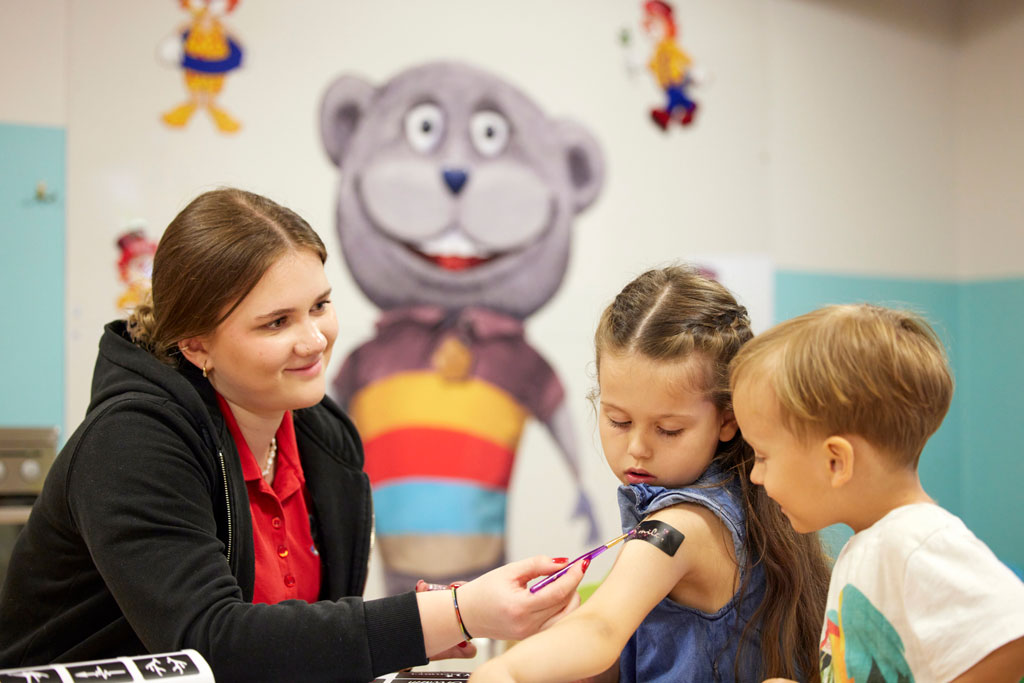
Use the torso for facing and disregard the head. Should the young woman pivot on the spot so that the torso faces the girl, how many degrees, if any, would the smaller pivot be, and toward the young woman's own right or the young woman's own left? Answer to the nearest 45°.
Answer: approximately 45° to the young woman's own left

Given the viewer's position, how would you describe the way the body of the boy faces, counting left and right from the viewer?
facing to the left of the viewer

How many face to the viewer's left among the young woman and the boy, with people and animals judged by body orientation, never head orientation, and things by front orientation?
1

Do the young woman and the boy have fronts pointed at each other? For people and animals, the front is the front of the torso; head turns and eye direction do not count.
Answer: yes

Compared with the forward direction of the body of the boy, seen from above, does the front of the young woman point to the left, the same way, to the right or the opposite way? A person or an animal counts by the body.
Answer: the opposite way

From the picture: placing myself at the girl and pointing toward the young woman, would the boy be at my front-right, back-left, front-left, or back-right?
back-left

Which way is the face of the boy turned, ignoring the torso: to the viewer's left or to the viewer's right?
to the viewer's left

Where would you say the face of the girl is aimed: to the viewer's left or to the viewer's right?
to the viewer's left

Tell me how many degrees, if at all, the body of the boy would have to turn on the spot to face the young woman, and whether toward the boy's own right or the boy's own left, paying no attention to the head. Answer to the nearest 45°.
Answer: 0° — they already face them
